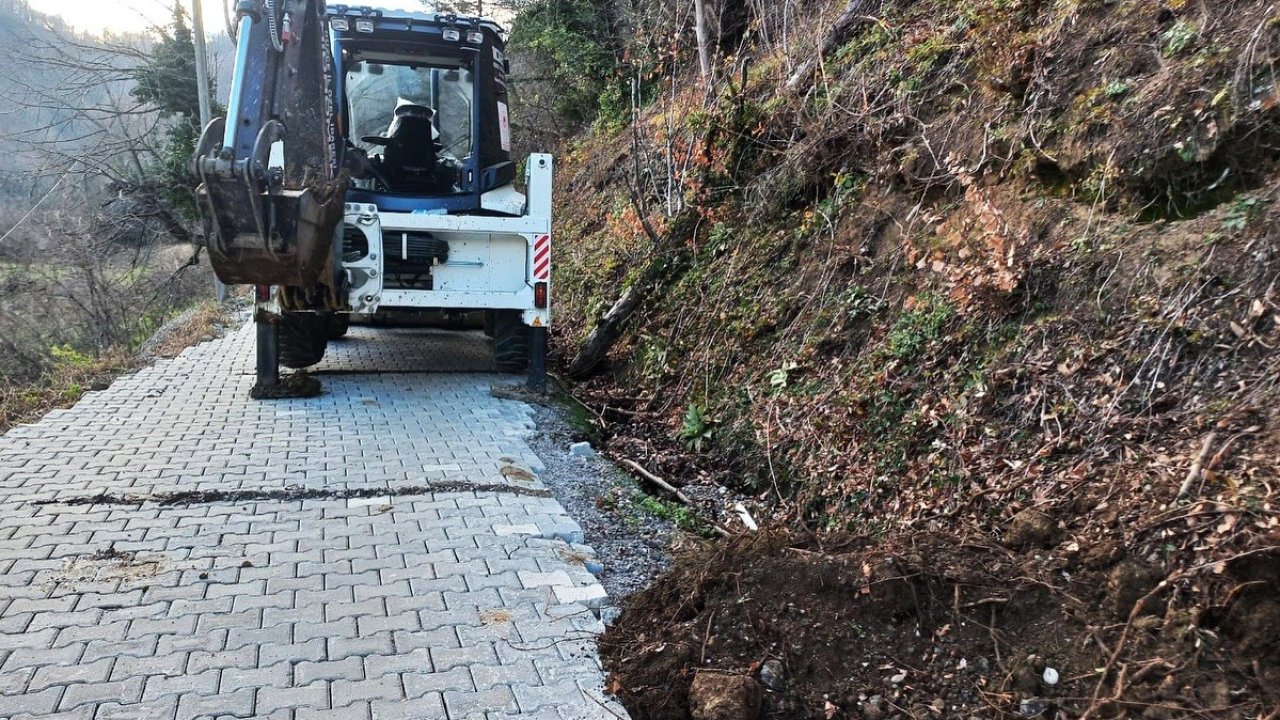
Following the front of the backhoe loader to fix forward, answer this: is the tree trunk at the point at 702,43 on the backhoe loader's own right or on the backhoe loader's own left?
on the backhoe loader's own right

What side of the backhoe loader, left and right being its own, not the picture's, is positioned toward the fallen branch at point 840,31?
right

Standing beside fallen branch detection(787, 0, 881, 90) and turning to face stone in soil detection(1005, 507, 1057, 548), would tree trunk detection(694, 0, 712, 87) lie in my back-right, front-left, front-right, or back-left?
back-right

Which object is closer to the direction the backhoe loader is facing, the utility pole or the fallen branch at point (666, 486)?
the utility pole

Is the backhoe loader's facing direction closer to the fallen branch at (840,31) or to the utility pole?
the utility pole

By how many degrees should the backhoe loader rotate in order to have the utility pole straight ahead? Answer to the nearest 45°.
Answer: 0° — it already faces it

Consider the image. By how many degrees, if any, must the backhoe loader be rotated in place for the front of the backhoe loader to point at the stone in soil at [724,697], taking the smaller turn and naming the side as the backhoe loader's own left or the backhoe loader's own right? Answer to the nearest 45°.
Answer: approximately 180°

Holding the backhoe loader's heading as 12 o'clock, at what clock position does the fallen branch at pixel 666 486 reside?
The fallen branch is roughly at 5 o'clock from the backhoe loader.

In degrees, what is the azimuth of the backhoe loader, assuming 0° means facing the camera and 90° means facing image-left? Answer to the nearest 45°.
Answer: approximately 180°

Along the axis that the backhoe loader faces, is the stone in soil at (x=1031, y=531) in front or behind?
behind
